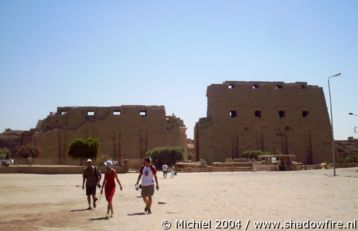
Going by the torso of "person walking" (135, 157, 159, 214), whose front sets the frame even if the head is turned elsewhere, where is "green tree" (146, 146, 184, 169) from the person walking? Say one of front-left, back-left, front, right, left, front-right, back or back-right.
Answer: back

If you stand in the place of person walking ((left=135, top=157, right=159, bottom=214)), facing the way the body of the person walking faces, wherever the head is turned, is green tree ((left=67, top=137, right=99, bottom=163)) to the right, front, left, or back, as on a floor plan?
back

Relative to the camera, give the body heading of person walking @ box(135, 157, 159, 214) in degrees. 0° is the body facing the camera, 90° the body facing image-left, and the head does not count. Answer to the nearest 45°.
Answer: approximately 0°

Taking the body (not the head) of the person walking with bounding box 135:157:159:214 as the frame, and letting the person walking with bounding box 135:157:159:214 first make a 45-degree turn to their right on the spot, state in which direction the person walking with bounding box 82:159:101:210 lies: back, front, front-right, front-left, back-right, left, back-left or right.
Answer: right

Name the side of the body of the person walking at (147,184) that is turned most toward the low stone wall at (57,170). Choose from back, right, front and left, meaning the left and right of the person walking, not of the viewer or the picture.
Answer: back
